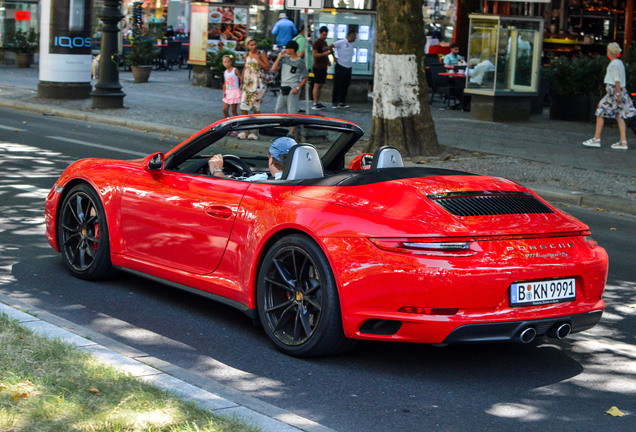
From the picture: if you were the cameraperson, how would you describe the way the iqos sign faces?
facing the viewer

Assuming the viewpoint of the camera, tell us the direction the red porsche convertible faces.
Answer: facing away from the viewer and to the left of the viewer

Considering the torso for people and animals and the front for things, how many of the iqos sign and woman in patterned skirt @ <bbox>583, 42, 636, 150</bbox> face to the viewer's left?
1

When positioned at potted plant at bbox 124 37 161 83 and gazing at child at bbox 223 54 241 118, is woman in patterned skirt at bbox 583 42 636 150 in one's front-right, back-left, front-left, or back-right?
front-left

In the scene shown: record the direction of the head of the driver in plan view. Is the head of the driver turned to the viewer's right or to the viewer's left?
to the viewer's left

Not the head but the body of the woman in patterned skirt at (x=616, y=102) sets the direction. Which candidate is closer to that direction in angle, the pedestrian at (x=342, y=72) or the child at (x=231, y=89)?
the child

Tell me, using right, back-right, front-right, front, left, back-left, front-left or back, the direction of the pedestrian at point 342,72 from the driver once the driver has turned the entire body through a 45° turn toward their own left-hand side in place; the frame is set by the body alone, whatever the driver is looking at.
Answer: right

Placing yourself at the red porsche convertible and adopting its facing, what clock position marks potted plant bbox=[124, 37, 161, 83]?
The potted plant is roughly at 1 o'clock from the red porsche convertible.

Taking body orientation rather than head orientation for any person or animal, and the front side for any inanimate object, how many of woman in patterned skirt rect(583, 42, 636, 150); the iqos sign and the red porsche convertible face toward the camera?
1

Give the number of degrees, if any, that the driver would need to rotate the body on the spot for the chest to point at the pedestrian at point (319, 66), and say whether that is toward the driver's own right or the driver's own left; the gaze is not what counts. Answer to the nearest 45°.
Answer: approximately 45° to the driver's own right

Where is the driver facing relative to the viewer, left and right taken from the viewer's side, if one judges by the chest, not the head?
facing away from the viewer and to the left of the viewer

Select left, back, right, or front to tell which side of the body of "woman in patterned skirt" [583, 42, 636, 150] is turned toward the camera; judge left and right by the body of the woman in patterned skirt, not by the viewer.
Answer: left

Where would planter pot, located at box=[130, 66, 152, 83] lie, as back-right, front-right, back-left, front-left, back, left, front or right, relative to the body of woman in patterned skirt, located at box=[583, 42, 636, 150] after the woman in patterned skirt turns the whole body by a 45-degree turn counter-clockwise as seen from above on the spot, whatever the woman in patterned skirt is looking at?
right

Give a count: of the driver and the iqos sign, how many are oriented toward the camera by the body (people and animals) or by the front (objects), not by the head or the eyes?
1

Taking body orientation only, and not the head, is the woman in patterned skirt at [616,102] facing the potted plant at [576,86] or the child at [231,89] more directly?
the child
